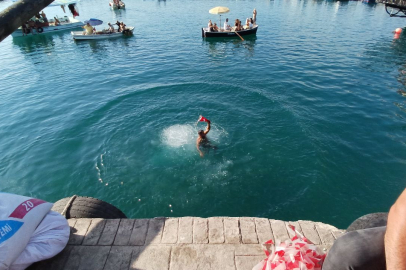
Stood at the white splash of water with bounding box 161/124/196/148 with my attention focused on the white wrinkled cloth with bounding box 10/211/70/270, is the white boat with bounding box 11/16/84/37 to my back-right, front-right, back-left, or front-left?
back-right

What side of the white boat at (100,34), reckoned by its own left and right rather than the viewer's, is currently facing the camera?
right

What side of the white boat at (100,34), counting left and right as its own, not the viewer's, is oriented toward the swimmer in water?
right

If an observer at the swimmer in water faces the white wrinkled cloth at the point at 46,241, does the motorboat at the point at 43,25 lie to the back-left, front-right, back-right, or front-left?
back-right

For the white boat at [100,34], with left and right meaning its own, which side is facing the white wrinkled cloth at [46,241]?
right

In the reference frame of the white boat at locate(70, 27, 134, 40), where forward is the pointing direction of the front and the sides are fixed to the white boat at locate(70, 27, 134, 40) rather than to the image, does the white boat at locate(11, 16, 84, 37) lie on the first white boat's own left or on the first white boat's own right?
on the first white boat's own left

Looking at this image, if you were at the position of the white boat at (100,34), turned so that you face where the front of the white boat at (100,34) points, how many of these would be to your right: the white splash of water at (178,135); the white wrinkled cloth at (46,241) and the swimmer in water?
3

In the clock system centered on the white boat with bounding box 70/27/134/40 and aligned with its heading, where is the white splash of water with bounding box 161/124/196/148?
The white splash of water is roughly at 3 o'clock from the white boat.

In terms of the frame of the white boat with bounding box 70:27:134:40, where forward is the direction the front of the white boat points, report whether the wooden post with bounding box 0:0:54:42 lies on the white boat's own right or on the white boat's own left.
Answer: on the white boat's own right
